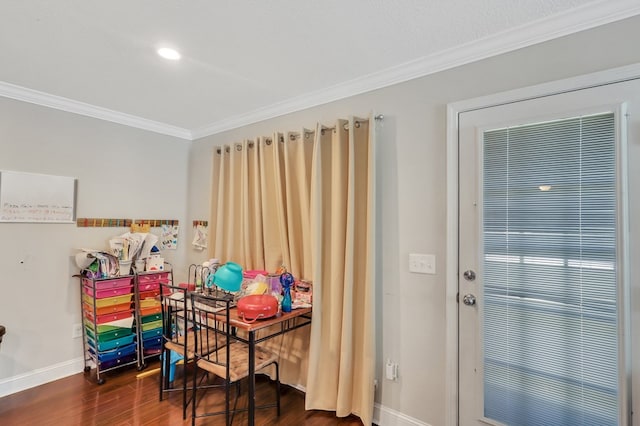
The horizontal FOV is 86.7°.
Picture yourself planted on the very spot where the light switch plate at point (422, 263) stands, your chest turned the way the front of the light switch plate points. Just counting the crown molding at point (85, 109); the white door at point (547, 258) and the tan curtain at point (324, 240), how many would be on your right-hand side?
2

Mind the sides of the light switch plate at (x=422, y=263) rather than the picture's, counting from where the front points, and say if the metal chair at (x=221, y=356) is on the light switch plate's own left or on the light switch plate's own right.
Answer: on the light switch plate's own right

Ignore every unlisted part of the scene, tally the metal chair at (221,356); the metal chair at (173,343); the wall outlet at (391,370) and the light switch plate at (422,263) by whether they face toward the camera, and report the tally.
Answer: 2

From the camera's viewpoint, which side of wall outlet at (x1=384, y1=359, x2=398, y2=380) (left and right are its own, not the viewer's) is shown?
front

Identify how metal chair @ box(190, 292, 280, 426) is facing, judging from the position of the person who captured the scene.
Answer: facing away from the viewer and to the right of the viewer

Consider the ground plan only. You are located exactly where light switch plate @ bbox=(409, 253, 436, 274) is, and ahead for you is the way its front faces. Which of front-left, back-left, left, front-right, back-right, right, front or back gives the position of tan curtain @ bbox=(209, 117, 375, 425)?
right

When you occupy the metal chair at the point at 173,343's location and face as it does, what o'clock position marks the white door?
The white door is roughly at 3 o'clock from the metal chair.

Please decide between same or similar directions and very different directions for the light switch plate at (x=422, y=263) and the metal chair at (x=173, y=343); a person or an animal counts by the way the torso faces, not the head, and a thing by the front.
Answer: very different directions

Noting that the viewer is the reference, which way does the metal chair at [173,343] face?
facing away from the viewer and to the right of the viewer

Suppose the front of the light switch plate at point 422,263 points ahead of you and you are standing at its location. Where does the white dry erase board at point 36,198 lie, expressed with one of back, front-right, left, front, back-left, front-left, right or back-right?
right
